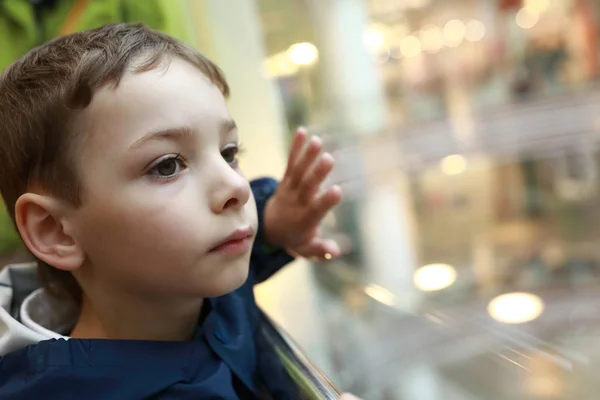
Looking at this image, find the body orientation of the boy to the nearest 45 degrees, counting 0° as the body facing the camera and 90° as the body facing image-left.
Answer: approximately 315°
